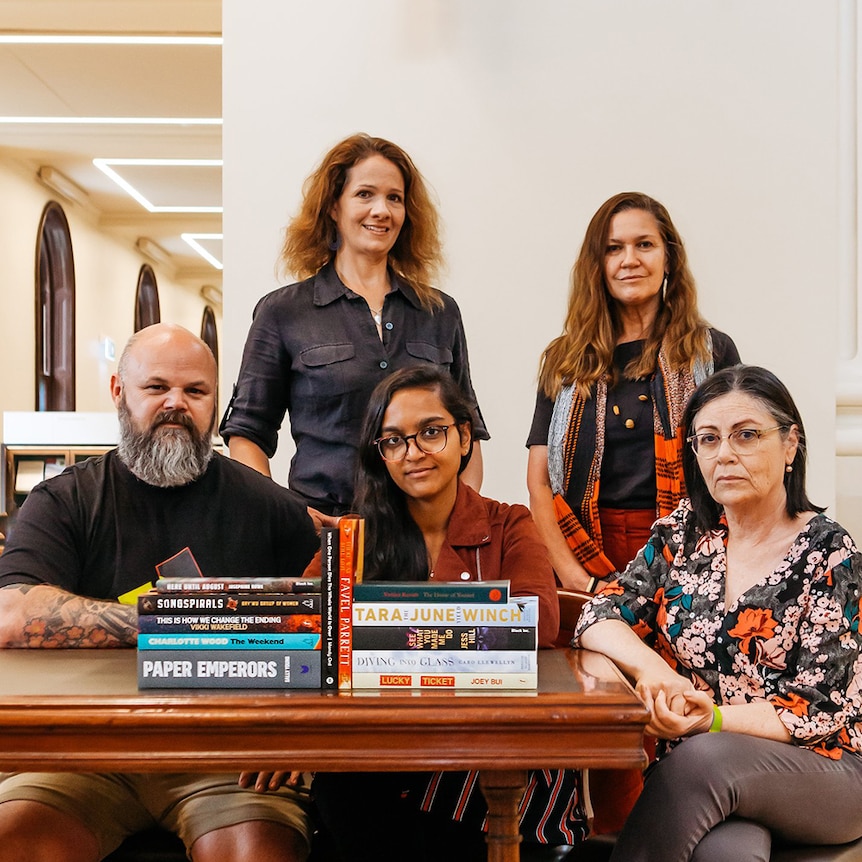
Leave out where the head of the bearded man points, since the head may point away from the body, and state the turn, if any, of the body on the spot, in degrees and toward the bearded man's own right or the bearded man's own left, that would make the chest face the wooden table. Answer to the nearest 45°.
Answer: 0° — they already face it

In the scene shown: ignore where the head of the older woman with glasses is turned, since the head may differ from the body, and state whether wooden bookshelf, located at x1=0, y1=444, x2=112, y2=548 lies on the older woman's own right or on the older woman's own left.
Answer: on the older woman's own right
